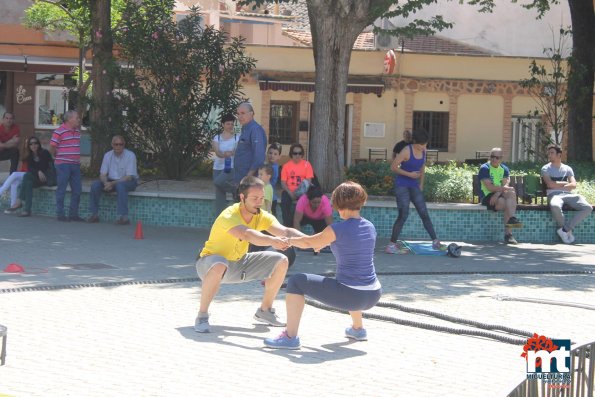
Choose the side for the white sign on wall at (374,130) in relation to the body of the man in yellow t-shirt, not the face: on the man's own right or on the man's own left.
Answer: on the man's own left

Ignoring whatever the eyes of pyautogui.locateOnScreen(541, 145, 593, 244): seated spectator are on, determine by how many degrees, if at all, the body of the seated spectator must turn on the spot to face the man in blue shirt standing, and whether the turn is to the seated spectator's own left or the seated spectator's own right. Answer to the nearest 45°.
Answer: approximately 45° to the seated spectator's own right

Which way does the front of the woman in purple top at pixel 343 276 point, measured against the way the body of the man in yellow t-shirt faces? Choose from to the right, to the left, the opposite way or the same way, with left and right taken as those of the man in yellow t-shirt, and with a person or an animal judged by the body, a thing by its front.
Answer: the opposite way

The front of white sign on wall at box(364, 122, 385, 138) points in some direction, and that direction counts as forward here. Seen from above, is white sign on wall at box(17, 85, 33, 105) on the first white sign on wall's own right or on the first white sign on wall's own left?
on the first white sign on wall's own right

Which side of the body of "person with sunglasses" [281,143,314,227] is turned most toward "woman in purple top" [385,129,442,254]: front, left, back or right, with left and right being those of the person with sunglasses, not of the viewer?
left

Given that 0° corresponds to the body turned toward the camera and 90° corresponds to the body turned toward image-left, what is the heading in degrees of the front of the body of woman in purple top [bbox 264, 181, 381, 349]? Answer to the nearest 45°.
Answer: approximately 135°

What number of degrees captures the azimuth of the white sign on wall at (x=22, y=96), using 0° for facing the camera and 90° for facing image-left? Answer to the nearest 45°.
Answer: approximately 0°

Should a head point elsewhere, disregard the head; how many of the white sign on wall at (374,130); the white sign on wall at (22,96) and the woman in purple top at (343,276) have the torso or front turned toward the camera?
2

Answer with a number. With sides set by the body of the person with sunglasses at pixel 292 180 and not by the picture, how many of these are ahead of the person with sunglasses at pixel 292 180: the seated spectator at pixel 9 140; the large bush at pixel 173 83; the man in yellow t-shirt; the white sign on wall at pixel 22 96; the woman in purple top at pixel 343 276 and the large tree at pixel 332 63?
2

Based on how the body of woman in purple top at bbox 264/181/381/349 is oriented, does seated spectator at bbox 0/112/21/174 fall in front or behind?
in front

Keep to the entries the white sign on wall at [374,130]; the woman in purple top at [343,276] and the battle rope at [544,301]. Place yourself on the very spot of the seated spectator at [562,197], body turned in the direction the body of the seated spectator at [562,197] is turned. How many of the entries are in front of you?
2

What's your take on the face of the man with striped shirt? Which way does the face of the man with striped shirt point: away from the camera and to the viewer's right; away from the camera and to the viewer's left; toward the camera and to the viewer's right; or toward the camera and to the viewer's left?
toward the camera and to the viewer's right

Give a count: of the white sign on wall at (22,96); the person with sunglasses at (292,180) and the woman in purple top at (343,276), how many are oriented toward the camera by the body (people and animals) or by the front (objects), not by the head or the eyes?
2

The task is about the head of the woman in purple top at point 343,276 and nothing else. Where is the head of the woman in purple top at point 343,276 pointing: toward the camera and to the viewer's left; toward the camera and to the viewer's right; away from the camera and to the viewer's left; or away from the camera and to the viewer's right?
away from the camera and to the viewer's left
